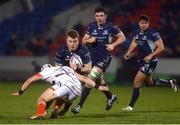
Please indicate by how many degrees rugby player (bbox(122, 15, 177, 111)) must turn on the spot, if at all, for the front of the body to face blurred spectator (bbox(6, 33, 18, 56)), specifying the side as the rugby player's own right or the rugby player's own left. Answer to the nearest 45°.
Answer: approximately 90° to the rugby player's own right

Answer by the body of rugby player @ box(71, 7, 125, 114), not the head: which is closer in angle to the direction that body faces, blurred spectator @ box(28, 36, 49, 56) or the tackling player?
the tackling player

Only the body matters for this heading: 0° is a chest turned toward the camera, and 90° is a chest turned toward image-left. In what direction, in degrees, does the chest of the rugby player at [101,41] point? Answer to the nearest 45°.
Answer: approximately 45°

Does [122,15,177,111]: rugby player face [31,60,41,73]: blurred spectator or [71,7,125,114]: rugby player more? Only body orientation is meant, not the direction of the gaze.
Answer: the rugby player

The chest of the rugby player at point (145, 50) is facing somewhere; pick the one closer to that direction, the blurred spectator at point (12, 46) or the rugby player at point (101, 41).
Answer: the rugby player

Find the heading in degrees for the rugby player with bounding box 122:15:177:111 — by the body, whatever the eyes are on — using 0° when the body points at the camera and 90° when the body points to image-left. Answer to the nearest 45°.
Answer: approximately 45°

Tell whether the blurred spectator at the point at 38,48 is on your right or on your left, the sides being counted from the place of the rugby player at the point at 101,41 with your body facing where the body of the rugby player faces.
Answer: on your right
